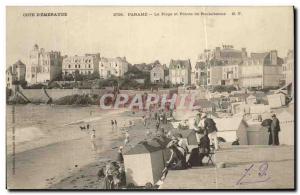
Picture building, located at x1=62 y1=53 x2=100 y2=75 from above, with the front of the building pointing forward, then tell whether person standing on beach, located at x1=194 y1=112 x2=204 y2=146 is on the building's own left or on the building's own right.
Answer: on the building's own left

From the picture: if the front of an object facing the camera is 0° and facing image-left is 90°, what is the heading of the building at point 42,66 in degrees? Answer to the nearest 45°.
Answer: approximately 45°

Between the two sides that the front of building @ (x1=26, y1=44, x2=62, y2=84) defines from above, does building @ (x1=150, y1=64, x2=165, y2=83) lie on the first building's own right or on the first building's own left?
on the first building's own left

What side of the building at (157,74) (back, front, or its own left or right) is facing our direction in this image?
front

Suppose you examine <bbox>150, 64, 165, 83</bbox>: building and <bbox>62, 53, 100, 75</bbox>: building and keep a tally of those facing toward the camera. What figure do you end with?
2

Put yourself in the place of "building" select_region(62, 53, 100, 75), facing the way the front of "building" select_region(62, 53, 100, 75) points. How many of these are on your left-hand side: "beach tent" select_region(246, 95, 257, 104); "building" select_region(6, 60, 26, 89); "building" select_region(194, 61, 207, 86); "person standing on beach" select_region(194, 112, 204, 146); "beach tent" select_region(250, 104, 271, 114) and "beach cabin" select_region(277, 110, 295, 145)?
5

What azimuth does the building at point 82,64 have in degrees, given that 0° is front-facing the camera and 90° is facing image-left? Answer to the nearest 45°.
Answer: approximately 0°

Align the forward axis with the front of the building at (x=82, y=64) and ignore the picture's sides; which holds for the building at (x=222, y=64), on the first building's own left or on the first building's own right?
on the first building's own left

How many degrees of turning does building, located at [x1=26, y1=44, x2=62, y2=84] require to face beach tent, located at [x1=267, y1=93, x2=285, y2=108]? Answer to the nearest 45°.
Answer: approximately 45° to its left
